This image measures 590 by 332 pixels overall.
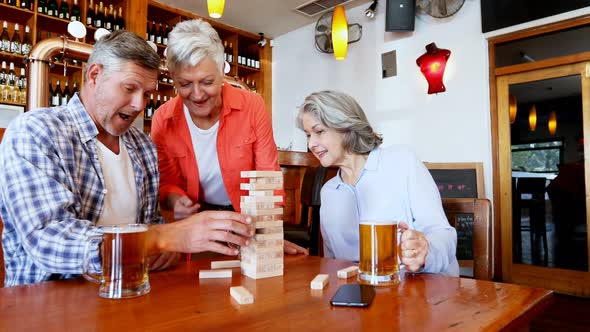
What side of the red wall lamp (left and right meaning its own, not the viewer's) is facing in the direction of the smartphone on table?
front

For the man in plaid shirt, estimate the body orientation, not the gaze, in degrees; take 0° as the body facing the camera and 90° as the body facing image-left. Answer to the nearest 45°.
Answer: approximately 315°

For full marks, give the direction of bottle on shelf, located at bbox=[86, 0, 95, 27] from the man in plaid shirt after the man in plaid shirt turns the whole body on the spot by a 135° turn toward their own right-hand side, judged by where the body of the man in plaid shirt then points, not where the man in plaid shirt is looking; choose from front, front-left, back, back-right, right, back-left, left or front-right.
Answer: right

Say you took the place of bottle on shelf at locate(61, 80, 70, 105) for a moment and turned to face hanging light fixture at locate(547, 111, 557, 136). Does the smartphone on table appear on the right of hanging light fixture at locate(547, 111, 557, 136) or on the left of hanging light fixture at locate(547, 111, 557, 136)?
right

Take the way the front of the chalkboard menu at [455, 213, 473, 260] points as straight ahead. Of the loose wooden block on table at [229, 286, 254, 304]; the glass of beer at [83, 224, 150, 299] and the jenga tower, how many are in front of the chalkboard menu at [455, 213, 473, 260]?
3

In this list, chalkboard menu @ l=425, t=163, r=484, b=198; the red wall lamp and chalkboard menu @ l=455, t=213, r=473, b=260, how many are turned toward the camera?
3

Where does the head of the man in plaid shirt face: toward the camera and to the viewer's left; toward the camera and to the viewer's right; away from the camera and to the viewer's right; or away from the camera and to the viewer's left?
toward the camera and to the viewer's right

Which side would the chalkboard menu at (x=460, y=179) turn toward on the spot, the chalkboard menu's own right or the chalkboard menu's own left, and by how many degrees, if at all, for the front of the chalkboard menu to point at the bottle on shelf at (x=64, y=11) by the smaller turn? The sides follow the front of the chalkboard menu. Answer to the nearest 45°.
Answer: approximately 90° to the chalkboard menu's own right

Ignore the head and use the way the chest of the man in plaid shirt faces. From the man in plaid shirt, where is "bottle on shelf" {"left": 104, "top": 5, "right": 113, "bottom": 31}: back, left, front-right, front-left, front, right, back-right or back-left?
back-left
